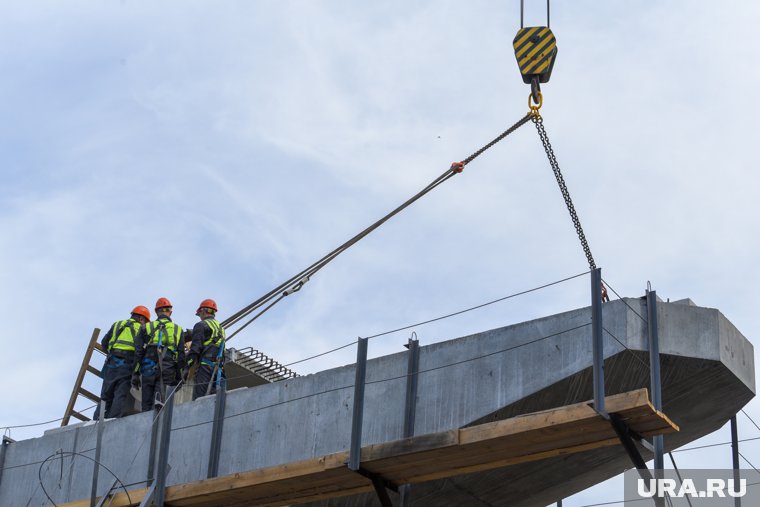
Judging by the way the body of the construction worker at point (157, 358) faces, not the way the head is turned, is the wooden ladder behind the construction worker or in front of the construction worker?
in front

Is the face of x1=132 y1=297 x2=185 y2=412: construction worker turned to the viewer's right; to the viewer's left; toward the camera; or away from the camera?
away from the camera

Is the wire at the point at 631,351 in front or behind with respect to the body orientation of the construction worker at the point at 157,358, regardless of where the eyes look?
behind

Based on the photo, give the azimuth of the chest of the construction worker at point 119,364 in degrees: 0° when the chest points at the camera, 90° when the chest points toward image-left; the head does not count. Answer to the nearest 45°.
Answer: approximately 225°

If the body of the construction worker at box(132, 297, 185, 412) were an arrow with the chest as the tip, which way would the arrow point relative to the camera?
away from the camera

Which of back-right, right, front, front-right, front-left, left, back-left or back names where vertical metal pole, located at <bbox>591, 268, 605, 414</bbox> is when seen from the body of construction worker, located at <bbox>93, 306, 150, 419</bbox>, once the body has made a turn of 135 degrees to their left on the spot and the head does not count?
back-left

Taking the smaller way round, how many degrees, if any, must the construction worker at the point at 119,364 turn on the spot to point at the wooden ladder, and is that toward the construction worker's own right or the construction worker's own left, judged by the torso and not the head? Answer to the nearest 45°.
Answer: approximately 45° to the construction worker's own left

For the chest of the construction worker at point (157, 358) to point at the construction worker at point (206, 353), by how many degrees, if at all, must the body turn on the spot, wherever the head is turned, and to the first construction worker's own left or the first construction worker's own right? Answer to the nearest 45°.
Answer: approximately 90° to the first construction worker's own right
